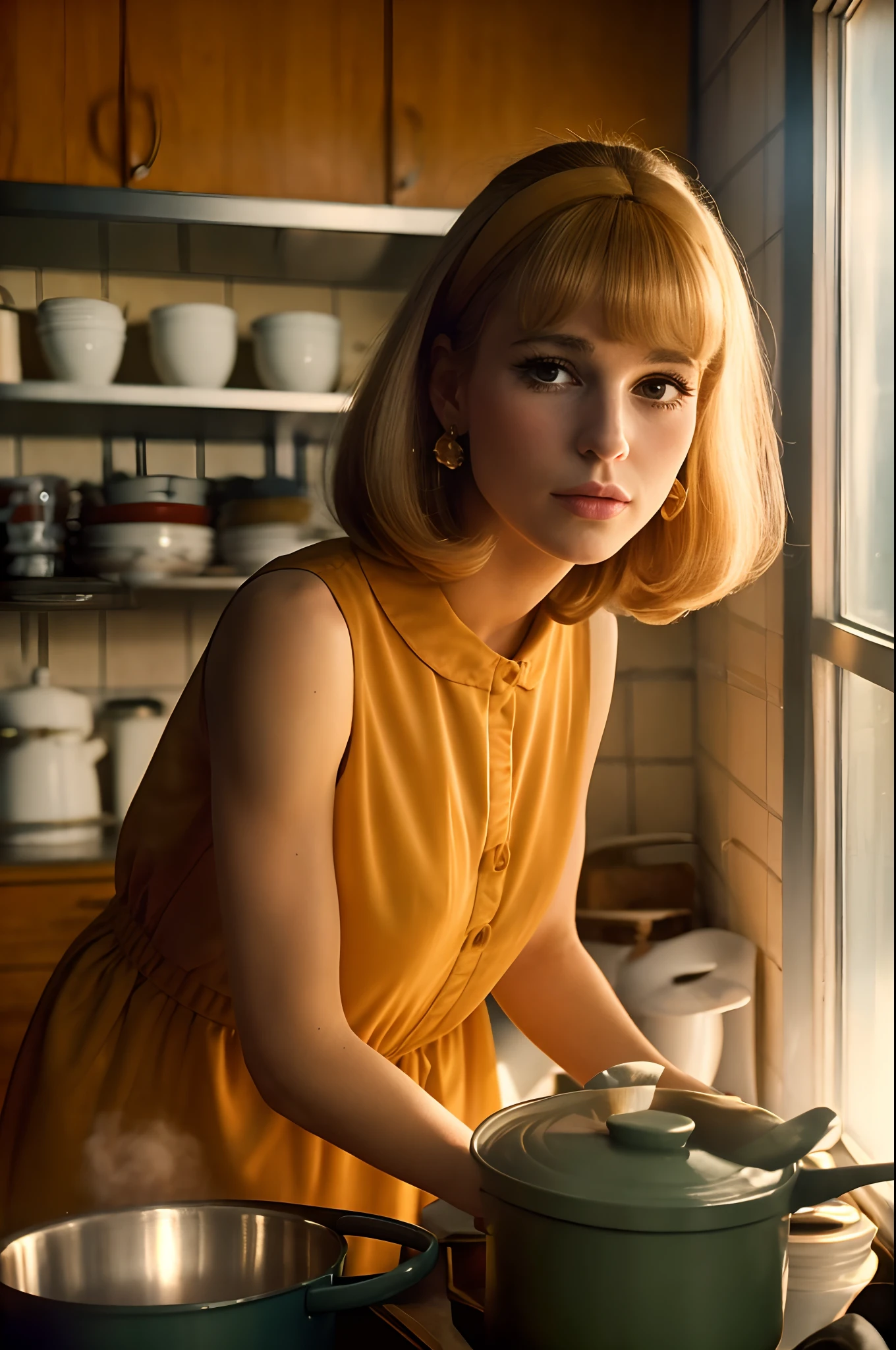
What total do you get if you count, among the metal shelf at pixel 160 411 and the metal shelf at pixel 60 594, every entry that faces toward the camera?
2

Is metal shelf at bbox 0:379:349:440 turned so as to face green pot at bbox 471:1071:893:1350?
yes

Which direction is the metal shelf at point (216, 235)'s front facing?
toward the camera

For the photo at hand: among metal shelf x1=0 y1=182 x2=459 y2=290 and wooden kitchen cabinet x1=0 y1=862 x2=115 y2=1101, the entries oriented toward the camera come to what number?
2

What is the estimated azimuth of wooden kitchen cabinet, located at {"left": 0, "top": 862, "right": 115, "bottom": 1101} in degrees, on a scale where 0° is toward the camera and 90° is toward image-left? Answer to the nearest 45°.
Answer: approximately 0°

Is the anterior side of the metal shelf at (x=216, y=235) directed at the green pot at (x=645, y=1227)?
yes

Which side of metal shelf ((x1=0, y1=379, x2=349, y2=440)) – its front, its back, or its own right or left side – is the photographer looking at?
front

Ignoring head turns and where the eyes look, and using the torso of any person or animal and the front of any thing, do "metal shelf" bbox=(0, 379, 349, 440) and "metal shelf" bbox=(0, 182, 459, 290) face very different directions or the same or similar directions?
same or similar directions

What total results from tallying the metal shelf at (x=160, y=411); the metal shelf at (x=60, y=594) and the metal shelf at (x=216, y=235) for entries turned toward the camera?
3

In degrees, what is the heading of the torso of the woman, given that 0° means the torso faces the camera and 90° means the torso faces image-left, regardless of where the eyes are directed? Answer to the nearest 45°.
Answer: approximately 315°
